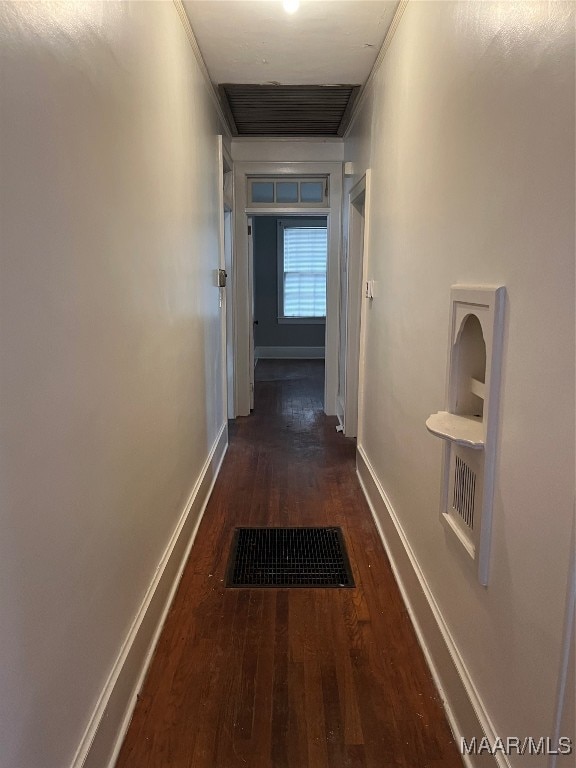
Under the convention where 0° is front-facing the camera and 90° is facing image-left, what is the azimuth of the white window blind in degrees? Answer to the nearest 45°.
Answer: approximately 0°
